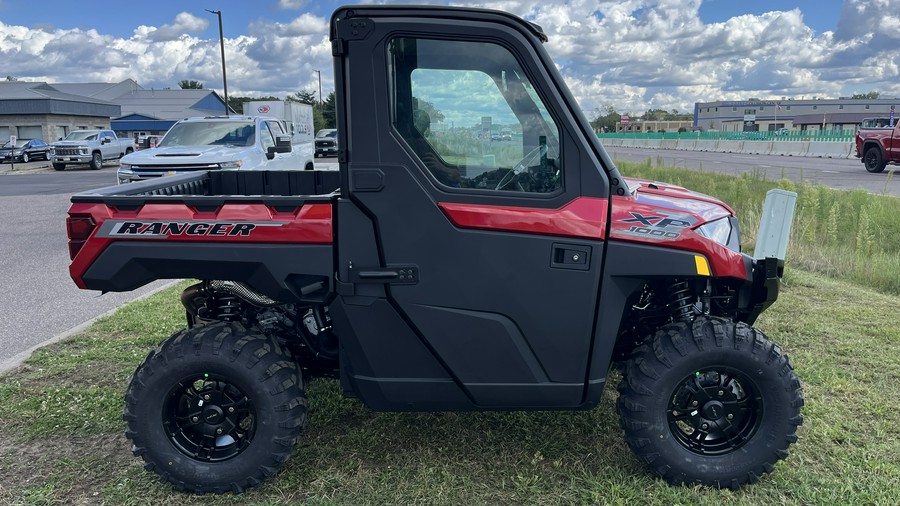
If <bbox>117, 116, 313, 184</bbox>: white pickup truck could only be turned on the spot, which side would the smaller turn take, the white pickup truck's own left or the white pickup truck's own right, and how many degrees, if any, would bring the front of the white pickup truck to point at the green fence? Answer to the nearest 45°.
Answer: approximately 180°

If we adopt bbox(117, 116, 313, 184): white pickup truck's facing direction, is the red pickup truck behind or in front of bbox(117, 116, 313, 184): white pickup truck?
behind

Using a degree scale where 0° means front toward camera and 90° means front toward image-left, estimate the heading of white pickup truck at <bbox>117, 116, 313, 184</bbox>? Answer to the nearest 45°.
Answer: approximately 45°

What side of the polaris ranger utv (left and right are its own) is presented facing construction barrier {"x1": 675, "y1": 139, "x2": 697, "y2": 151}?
left

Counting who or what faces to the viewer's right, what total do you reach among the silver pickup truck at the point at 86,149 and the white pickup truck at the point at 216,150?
0

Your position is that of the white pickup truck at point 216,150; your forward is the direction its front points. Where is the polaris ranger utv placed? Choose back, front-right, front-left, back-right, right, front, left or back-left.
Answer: front-left

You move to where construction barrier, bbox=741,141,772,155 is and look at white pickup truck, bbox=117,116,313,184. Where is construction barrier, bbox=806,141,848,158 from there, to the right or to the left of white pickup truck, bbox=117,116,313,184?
left

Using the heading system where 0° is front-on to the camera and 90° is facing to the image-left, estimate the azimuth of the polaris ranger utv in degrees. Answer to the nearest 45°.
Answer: approximately 270°

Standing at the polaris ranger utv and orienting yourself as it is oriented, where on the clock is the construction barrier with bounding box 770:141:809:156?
The construction barrier is roughly at 10 o'clock from the polaris ranger utv.

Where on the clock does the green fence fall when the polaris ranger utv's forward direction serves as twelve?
The green fence is roughly at 10 o'clock from the polaris ranger utv.
